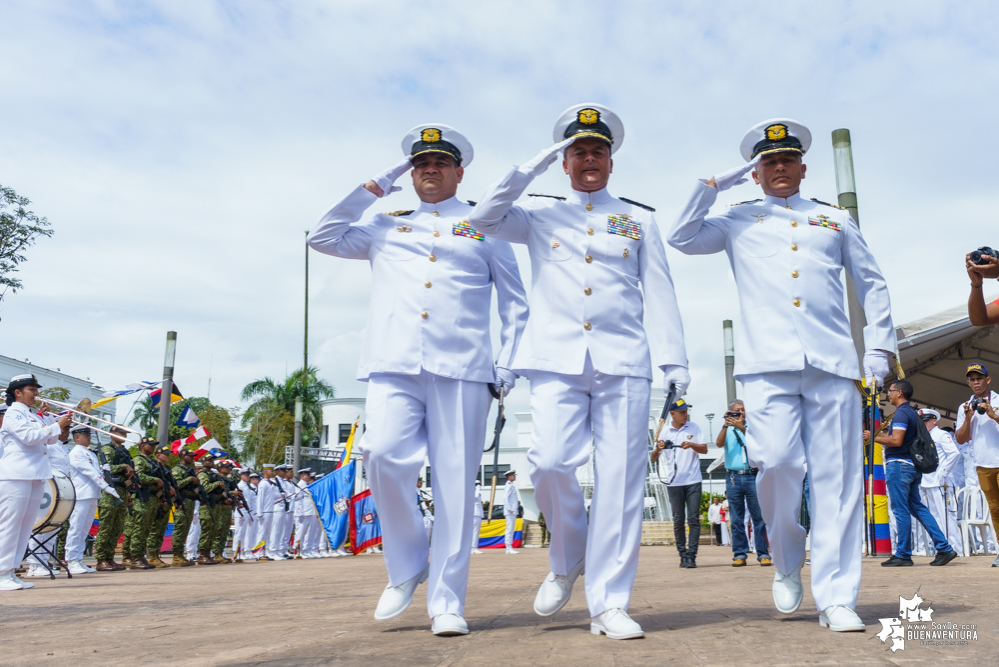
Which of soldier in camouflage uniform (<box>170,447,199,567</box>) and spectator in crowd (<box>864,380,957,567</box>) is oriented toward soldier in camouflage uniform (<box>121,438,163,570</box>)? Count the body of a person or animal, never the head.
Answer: the spectator in crowd

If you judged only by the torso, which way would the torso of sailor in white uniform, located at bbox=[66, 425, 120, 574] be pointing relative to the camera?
to the viewer's right

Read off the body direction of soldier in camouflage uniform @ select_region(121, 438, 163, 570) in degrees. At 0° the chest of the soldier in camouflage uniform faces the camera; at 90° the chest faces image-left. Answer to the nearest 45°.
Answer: approximately 270°

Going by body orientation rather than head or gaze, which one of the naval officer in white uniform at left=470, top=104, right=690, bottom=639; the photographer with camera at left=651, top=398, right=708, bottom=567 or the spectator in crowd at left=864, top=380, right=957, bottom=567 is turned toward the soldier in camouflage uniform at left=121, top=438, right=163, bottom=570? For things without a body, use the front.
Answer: the spectator in crowd

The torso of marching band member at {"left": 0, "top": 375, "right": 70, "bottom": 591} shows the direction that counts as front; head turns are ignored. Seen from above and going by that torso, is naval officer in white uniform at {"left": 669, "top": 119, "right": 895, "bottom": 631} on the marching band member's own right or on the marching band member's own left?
on the marching band member's own right

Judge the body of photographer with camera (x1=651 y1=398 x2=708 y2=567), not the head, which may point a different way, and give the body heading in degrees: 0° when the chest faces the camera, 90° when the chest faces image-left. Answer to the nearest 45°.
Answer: approximately 0°

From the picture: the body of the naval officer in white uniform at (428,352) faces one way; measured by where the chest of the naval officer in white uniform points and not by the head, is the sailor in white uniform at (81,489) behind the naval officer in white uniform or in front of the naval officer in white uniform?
behind

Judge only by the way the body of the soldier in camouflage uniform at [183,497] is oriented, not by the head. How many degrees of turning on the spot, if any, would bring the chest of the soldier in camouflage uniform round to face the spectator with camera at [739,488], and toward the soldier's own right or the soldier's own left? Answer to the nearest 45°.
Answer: approximately 45° to the soldier's own right

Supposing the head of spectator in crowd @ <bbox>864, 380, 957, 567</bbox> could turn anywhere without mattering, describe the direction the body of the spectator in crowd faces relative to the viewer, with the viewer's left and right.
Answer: facing to the left of the viewer

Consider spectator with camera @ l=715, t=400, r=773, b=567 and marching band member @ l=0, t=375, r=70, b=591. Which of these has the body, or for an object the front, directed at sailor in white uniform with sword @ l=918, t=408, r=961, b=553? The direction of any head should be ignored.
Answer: the marching band member

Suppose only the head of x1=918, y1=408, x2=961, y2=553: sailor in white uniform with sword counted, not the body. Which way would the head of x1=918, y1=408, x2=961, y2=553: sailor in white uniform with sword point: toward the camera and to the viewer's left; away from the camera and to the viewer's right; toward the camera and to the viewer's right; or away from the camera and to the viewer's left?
toward the camera and to the viewer's left

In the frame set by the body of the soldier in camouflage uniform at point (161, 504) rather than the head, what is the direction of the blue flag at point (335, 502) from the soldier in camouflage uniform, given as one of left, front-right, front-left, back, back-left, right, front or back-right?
front-left

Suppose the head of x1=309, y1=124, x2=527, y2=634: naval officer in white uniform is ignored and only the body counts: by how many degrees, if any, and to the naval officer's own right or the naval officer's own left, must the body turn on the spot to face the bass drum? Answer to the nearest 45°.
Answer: approximately 135° to the naval officer's own right

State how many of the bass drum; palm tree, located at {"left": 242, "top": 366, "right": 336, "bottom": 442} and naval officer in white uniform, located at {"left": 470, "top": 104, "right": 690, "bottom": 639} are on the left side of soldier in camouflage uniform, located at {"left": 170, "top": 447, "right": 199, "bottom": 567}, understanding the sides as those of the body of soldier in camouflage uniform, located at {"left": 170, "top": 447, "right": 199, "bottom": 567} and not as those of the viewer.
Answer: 1

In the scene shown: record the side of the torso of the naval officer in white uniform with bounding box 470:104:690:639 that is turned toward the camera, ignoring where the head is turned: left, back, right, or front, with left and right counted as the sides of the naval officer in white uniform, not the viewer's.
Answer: front
